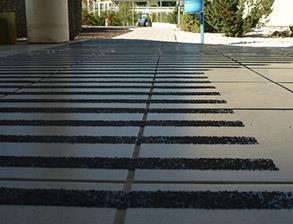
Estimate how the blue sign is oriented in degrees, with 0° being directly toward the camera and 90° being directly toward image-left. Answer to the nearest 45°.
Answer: approximately 0°

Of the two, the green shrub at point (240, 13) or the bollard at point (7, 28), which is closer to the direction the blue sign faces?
the bollard

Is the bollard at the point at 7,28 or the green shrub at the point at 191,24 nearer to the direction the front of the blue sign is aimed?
the bollard

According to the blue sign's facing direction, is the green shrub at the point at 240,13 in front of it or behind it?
behind

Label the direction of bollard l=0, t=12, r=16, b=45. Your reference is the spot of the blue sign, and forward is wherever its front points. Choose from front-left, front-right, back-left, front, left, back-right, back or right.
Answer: right

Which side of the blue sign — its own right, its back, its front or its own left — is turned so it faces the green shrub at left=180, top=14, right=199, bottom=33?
back
